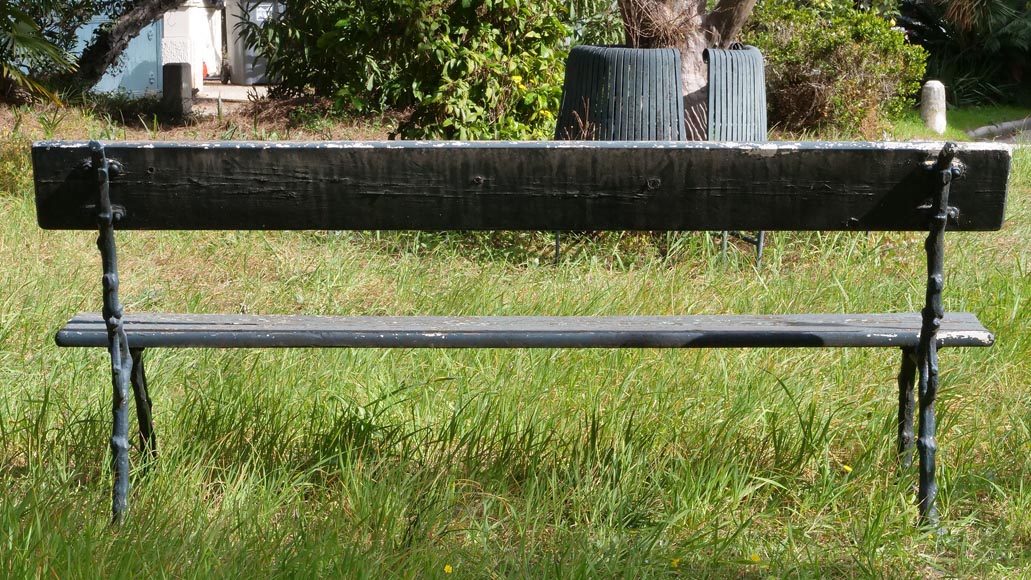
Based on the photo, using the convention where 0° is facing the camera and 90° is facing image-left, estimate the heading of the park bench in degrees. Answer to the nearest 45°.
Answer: approximately 180°

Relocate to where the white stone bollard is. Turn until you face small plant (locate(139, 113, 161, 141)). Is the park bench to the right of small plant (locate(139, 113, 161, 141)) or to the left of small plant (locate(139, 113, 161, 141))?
left

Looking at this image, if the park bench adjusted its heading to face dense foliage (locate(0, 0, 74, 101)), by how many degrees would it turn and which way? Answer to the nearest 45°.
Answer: approximately 45° to its left

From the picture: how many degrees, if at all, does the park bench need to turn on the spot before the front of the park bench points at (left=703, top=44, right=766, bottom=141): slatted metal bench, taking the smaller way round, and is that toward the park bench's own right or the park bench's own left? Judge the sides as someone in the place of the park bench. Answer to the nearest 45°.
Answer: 0° — it already faces it

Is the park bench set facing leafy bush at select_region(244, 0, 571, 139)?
yes

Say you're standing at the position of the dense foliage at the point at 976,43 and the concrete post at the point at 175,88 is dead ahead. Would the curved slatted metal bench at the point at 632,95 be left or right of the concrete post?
left
